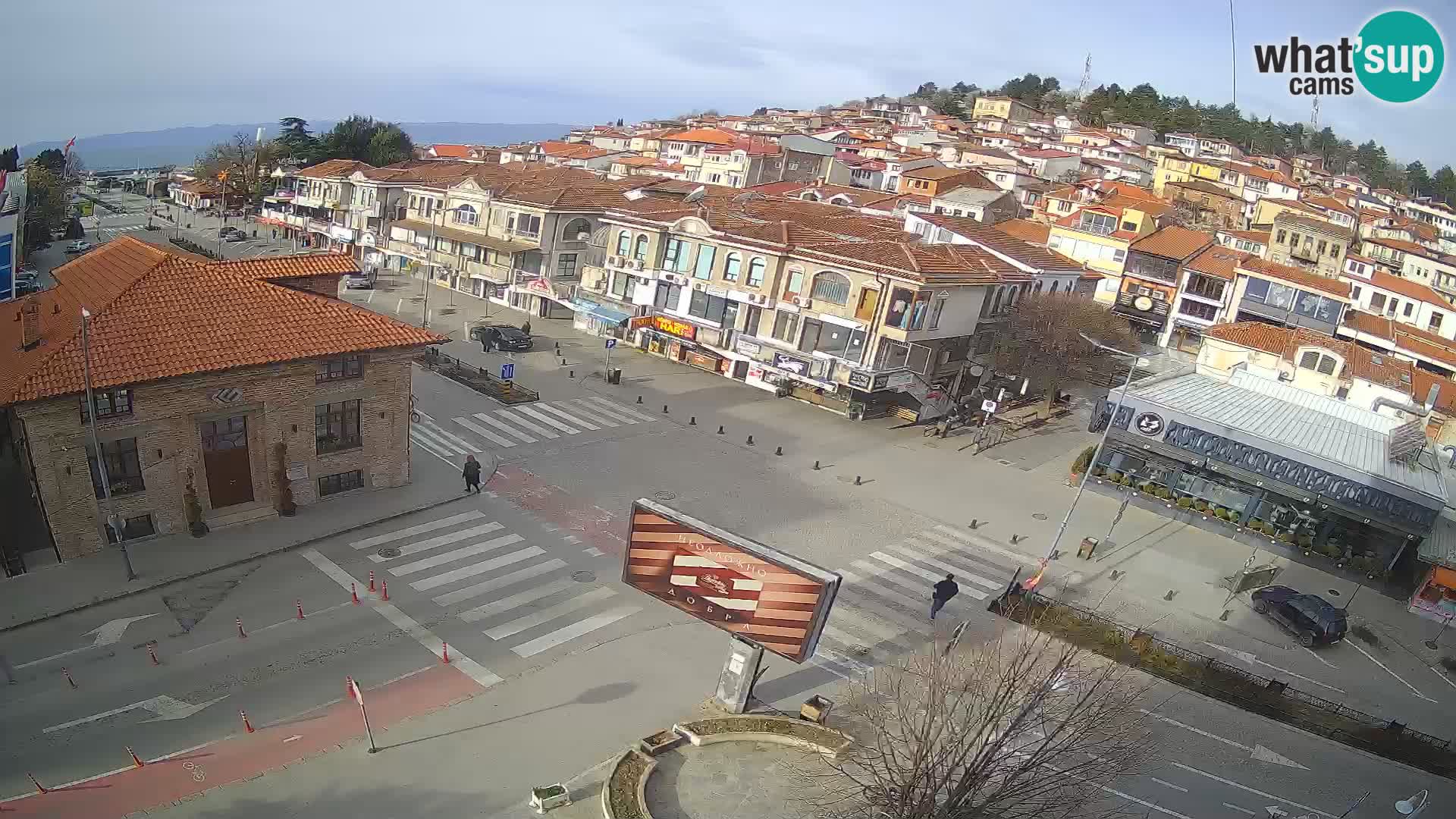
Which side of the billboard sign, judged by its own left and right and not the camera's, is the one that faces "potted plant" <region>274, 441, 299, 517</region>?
right

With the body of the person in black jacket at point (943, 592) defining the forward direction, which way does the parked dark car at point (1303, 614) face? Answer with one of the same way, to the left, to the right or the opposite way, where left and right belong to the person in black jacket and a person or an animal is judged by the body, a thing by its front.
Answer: to the left

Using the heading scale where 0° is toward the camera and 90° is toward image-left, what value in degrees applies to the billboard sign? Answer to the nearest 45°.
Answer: approximately 45°

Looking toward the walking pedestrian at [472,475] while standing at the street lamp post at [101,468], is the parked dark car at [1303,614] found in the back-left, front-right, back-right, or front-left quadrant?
front-right

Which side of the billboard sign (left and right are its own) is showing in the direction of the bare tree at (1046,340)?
back
